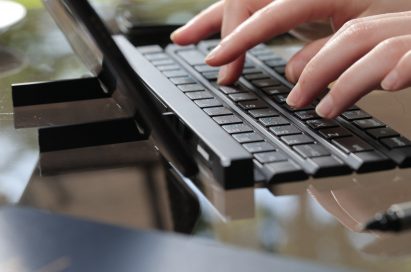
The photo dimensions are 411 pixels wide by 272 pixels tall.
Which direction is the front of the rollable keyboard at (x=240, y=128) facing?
to the viewer's right
